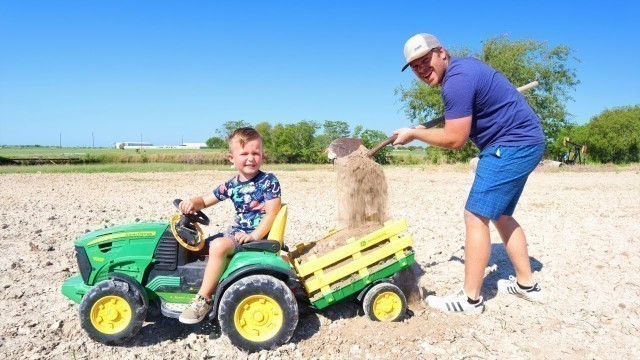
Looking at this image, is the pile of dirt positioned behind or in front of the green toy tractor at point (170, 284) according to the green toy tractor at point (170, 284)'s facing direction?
behind

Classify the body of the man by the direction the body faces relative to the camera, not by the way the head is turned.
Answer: to the viewer's left

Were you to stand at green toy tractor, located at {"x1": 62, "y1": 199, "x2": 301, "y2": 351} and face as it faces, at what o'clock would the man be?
The man is roughly at 6 o'clock from the green toy tractor.

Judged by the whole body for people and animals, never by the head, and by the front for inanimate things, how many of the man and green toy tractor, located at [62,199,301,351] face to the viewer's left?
2

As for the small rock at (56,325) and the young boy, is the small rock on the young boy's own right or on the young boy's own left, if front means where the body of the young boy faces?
on the young boy's own right

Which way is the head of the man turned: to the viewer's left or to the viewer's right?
to the viewer's left

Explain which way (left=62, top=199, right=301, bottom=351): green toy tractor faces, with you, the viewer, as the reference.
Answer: facing to the left of the viewer

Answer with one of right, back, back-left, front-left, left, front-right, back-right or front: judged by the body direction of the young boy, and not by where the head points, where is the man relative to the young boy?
back-left

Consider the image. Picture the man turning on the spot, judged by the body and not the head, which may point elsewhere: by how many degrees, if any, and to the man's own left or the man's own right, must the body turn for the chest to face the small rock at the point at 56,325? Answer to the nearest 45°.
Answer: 0° — they already face it

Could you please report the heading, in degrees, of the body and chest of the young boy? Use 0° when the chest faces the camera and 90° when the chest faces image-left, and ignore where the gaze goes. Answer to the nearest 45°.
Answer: approximately 45°

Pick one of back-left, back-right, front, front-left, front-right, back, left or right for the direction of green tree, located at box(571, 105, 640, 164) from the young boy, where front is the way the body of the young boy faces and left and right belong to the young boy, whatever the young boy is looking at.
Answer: back
